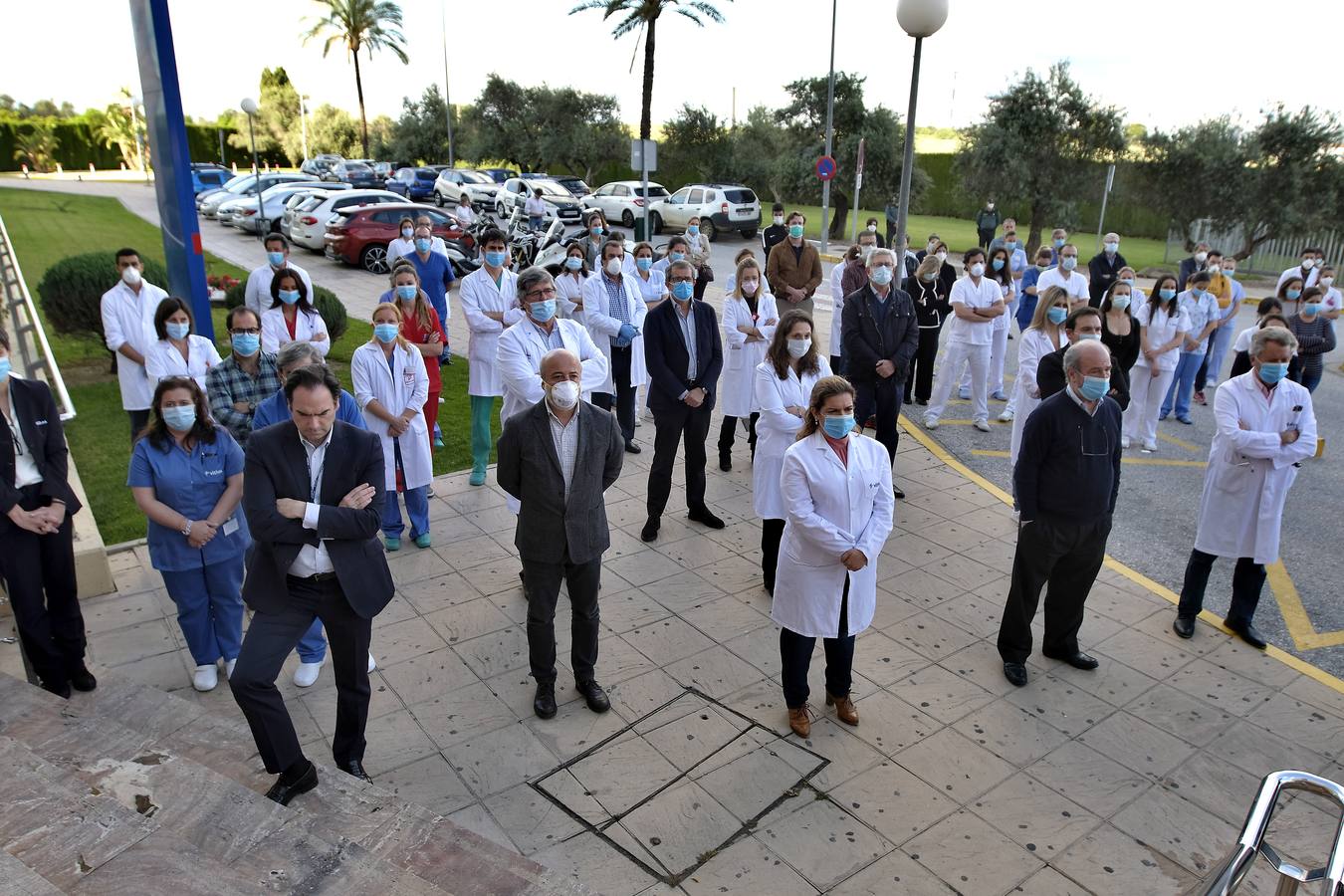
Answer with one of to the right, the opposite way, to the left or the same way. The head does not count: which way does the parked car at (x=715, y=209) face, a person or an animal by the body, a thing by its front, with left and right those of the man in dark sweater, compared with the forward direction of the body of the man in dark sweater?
the opposite way

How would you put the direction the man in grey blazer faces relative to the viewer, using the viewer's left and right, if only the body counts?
facing the viewer

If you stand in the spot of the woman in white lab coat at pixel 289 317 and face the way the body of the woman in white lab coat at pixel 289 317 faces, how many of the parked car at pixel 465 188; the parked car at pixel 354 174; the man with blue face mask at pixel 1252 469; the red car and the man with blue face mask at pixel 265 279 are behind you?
4

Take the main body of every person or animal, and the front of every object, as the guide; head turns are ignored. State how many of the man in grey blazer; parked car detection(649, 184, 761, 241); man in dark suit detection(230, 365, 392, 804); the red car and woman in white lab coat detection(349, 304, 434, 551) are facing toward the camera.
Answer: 3

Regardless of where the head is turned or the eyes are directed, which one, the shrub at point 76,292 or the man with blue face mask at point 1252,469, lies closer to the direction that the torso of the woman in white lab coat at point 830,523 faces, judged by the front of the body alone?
the man with blue face mask

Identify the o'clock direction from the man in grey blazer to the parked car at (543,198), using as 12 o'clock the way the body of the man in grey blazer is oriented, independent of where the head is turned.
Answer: The parked car is roughly at 6 o'clock from the man in grey blazer.

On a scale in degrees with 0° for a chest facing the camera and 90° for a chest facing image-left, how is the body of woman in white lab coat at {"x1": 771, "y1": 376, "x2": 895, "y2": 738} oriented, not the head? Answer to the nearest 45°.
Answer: approximately 315°

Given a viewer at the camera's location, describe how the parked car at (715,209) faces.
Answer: facing away from the viewer and to the left of the viewer

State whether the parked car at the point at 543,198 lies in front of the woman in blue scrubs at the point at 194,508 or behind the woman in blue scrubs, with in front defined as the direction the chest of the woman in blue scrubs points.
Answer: behind

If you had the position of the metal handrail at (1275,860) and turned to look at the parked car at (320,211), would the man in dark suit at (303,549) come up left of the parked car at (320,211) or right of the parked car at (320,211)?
left

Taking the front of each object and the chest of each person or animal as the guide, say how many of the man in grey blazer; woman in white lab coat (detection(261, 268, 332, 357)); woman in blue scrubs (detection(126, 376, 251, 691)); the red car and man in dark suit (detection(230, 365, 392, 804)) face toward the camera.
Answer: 4

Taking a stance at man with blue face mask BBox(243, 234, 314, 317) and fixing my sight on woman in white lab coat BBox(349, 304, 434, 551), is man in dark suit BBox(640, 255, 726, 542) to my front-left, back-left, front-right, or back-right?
front-left

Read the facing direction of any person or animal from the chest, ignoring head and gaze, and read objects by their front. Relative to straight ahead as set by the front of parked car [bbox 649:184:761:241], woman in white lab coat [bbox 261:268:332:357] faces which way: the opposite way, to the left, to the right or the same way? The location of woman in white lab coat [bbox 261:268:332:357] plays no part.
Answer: the opposite way

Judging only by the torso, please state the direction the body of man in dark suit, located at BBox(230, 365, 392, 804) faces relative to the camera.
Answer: toward the camera
